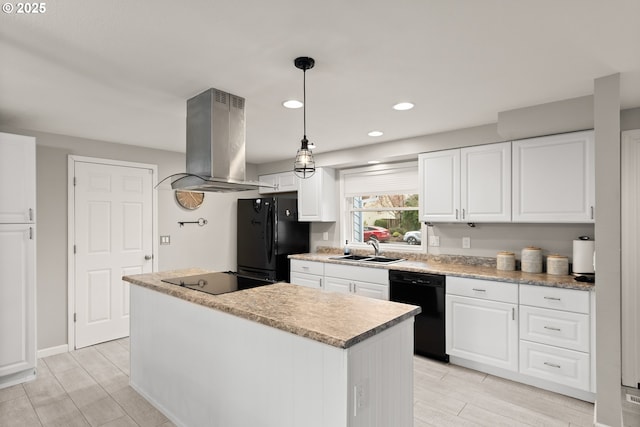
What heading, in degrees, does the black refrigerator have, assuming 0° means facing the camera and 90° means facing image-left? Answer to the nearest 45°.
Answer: approximately 45°

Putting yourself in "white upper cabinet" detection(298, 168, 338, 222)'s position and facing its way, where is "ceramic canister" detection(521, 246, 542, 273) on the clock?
The ceramic canister is roughly at 9 o'clock from the white upper cabinet.

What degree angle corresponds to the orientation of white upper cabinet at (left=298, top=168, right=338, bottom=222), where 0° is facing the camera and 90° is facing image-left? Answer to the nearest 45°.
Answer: approximately 45°

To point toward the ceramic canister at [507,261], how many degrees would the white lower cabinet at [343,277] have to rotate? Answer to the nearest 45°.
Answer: approximately 135° to its left

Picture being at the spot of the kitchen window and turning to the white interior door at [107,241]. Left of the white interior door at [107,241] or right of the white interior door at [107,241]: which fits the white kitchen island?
left

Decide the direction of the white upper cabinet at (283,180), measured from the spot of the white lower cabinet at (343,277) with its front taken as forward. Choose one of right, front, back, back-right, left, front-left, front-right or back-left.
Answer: right

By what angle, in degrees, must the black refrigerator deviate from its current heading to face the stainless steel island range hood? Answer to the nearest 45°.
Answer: approximately 45° to its left

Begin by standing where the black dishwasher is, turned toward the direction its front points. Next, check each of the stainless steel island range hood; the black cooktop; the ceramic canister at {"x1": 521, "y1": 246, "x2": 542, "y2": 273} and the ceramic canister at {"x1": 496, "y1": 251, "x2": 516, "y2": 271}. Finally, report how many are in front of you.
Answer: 2

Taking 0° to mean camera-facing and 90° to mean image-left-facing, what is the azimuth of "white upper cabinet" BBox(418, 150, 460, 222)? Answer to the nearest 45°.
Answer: approximately 0°

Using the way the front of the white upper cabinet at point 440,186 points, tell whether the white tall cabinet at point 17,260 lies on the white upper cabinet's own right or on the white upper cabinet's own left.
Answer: on the white upper cabinet's own right
